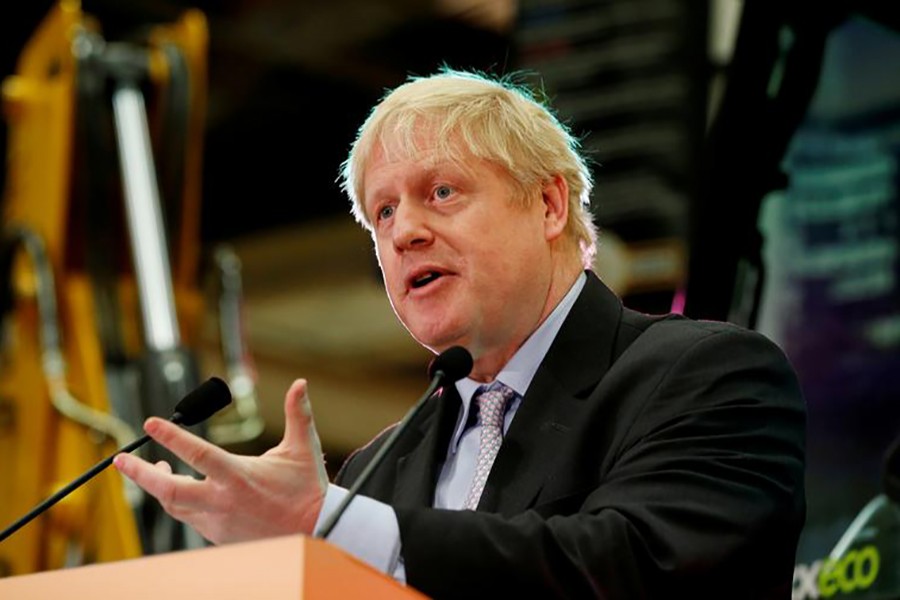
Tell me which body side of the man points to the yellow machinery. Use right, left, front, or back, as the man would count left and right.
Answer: right

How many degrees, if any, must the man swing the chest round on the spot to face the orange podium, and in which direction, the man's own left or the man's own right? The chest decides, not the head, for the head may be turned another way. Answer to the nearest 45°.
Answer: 0° — they already face it

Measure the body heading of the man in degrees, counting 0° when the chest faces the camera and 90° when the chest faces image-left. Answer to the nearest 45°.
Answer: approximately 45°
